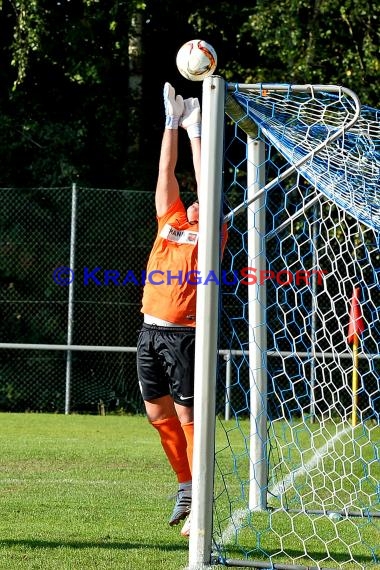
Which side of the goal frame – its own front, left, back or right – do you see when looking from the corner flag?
right
